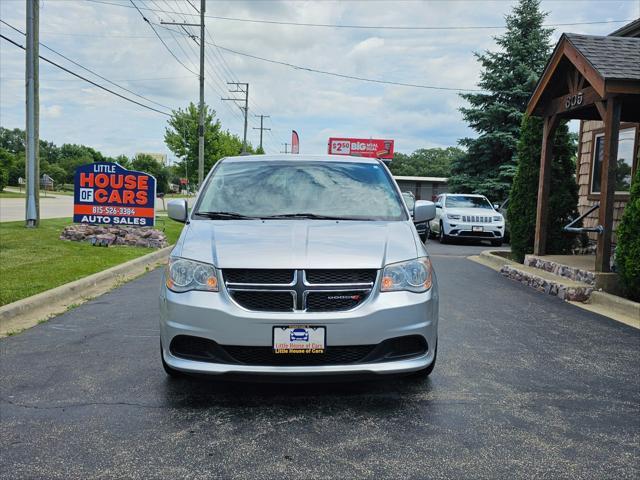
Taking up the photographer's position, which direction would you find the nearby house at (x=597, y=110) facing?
facing the viewer and to the left of the viewer

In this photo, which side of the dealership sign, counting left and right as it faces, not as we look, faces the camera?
front

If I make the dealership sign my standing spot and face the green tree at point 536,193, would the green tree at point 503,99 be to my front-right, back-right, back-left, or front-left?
front-left

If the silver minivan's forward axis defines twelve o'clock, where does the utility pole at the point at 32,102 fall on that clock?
The utility pole is roughly at 5 o'clock from the silver minivan.

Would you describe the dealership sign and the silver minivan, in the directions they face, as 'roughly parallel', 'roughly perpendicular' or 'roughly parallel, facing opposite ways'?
roughly parallel

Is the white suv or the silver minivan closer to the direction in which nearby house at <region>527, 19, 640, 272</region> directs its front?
the silver minivan

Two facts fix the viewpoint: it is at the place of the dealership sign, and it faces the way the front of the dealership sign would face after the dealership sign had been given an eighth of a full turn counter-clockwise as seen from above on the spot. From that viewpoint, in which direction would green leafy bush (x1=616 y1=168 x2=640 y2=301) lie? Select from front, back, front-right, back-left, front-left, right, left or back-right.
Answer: front

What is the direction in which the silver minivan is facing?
toward the camera

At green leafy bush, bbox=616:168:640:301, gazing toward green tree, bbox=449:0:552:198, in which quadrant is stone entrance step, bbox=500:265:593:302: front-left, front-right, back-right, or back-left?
front-left

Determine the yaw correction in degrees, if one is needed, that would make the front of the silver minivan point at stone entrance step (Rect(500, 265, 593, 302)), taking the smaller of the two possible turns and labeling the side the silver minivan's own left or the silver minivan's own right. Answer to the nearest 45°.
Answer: approximately 135° to the silver minivan's own left

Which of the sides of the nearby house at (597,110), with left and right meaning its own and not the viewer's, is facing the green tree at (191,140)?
right

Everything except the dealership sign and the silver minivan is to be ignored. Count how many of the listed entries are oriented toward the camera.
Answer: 2

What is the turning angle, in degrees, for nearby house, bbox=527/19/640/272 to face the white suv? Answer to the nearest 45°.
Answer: approximately 90° to its right

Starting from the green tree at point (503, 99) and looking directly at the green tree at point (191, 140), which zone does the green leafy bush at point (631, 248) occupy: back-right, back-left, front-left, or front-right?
back-left
